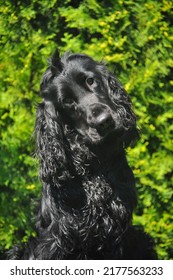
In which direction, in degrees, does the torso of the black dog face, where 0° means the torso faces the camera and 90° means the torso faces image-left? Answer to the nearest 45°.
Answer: approximately 0°
